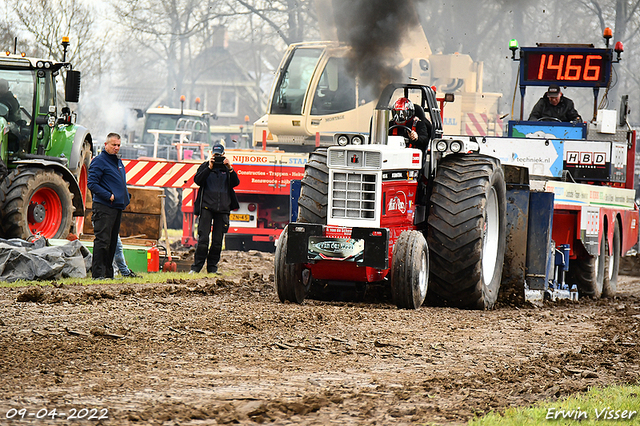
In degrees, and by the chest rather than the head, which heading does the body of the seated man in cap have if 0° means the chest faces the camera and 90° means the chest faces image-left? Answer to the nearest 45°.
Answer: approximately 0°

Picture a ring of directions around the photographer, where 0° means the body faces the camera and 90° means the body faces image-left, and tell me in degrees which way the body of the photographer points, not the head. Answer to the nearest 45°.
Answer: approximately 0°

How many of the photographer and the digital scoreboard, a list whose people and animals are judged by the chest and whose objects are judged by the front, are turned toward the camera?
2

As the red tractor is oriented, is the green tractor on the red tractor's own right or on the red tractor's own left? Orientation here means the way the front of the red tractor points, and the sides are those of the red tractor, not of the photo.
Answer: on the red tractor's own right

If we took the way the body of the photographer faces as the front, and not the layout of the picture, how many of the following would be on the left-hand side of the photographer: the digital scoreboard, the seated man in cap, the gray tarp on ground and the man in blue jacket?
2

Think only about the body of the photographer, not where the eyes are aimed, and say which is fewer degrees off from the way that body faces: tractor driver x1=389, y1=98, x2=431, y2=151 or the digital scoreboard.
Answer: the tractor driver

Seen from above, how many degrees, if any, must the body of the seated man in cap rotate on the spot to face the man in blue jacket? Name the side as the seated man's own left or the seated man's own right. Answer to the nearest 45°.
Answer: approximately 45° to the seated man's own right

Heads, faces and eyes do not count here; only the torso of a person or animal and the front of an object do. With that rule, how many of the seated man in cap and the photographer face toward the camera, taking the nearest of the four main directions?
2

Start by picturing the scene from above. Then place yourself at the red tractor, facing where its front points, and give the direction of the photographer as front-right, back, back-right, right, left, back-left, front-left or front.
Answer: back-right
